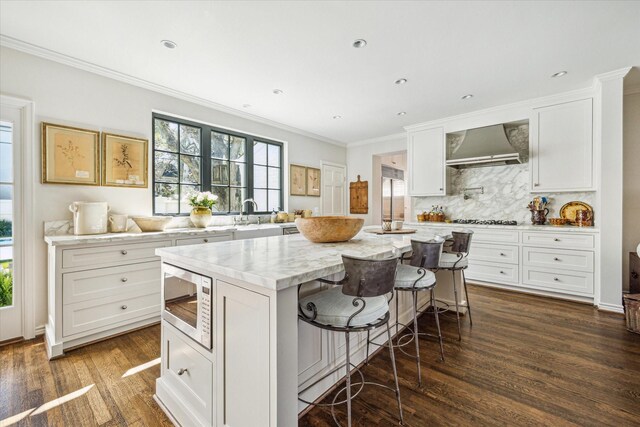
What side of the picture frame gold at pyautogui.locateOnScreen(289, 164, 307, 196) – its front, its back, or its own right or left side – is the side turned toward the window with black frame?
right

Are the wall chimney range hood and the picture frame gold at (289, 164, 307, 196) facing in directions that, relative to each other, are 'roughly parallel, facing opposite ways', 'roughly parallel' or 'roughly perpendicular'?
roughly perpendicular

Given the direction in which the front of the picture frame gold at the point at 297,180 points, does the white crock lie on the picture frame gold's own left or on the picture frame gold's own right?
on the picture frame gold's own right

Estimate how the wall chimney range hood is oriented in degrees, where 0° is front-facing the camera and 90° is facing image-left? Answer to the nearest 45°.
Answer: approximately 0°

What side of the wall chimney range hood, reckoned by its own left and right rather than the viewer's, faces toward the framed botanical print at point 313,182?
right

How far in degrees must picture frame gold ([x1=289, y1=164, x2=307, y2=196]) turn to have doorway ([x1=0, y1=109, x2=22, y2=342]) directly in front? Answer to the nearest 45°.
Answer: approximately 90° to its right

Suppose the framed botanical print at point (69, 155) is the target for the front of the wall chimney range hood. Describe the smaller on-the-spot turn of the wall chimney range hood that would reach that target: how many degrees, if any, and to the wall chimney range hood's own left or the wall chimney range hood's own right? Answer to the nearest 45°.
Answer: approximately 45° to the wall chimney range hood's own right

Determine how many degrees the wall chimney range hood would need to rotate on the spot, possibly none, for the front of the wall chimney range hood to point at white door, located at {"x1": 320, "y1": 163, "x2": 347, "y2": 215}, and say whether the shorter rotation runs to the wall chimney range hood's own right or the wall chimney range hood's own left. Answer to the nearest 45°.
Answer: approximately 90° to the wall chimney range hood's own right

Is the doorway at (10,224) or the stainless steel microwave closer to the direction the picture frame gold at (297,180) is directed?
the stainless steel microwave

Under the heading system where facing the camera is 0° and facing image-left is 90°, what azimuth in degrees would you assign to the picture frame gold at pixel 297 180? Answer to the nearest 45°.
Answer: approximately 315°
